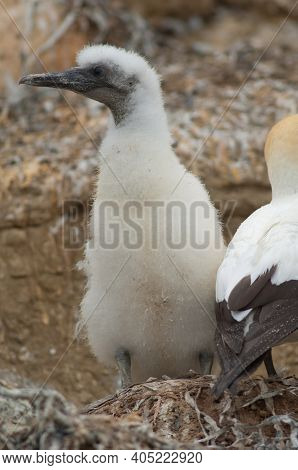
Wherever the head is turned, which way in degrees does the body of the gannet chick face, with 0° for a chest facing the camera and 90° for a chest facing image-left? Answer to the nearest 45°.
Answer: approximately 0°

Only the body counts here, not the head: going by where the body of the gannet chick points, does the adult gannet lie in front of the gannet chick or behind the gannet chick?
behind
